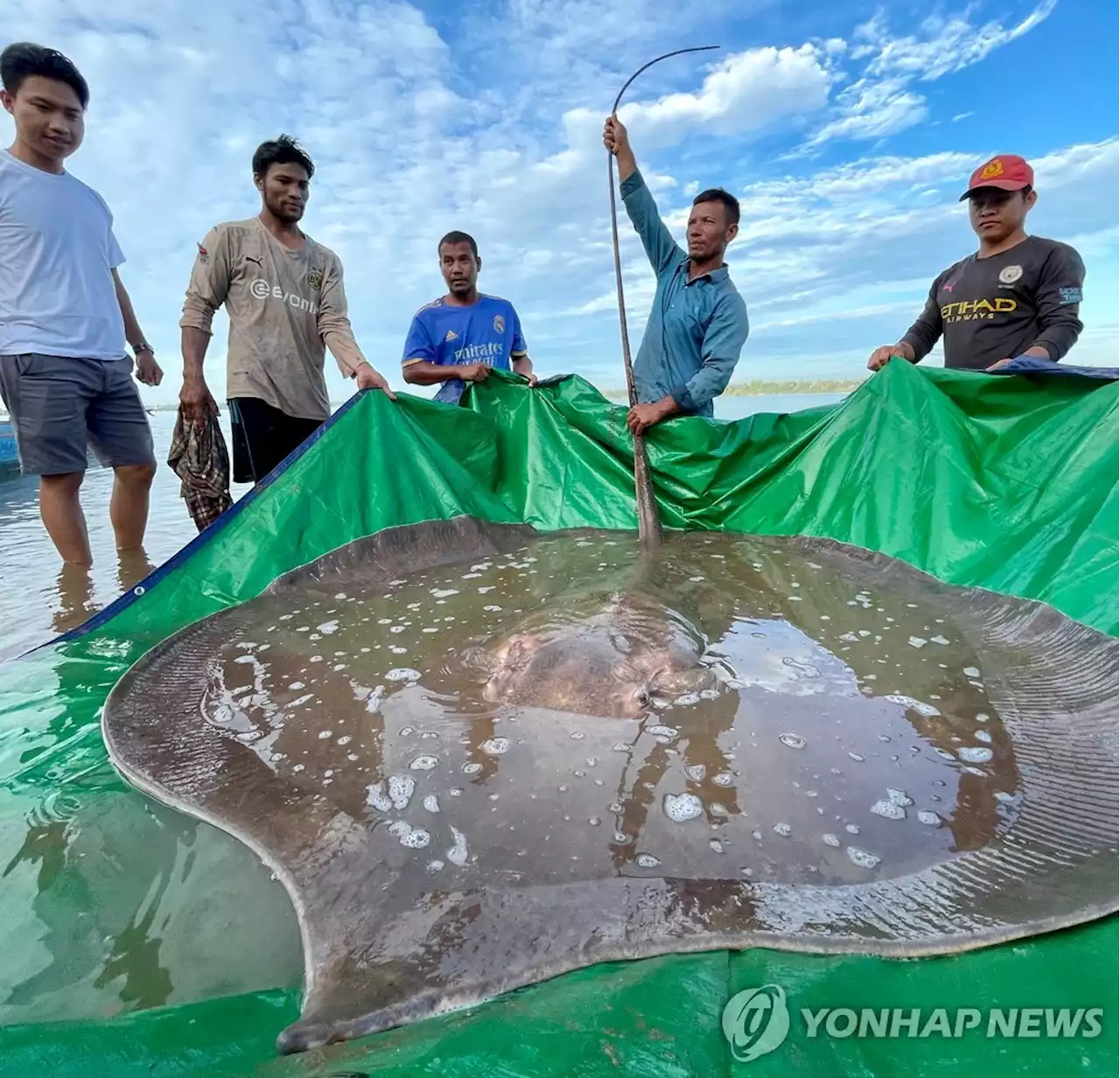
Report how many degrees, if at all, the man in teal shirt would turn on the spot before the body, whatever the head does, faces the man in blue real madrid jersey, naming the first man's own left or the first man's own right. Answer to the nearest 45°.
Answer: approximately 45° to the first man's own right

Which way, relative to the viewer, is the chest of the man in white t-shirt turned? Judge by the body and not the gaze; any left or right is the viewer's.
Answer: facing the viewer and to the right of the viewer

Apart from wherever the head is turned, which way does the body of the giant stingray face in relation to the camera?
toward the camera

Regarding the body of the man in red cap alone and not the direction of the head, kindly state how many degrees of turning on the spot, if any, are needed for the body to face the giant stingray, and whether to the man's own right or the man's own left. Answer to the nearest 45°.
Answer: approximately 45° to the man's own left

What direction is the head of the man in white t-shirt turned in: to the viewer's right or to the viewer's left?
to the viewer's right

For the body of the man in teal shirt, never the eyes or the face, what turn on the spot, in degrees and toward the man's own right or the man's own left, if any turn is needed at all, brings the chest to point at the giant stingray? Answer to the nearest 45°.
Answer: approximately 45° to the man's own left

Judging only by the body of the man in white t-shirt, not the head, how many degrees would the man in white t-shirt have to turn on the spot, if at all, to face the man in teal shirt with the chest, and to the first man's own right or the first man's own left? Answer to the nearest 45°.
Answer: approximately 45° to the first man's own left

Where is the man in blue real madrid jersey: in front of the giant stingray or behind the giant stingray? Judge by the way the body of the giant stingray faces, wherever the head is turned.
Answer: behind

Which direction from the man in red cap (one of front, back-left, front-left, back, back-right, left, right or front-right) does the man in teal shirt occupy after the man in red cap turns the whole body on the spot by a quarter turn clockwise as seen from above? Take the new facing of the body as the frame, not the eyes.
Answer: front-left

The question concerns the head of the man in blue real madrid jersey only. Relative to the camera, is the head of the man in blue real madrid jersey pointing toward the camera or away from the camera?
toward the camera

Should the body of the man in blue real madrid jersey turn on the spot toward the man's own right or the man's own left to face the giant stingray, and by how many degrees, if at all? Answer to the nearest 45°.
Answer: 0° — they already face it

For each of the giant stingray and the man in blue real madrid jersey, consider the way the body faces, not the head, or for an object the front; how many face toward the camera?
2
